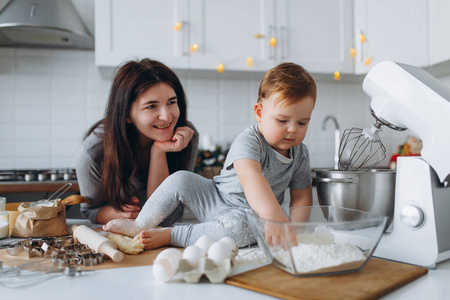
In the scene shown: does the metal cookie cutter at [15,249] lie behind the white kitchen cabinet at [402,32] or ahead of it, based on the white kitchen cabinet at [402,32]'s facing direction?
ahead

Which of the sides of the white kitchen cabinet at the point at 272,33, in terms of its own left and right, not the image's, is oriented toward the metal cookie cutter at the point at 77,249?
front

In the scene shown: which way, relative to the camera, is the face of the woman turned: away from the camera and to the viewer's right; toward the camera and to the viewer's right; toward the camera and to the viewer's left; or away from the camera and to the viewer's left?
toward the camera and to the viewer's right

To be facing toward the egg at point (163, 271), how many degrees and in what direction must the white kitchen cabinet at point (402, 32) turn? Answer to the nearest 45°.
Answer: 0° — it already faces it

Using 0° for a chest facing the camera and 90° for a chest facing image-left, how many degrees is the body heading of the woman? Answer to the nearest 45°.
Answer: approximately 315°

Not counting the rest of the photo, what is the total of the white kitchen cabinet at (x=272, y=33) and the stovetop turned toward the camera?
2

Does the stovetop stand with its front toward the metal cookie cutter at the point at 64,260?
yes

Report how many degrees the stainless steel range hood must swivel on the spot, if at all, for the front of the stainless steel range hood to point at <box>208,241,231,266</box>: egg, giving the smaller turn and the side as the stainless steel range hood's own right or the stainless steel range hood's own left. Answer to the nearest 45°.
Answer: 0° — it already faces it

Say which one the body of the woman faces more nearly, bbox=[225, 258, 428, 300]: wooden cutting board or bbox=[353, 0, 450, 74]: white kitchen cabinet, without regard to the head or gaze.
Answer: the wooden cutting board

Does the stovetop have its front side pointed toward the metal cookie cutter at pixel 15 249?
yes
